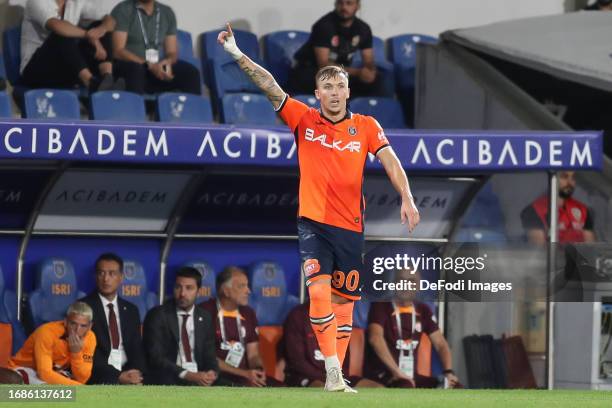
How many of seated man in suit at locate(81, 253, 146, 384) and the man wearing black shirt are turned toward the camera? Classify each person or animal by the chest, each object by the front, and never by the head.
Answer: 2

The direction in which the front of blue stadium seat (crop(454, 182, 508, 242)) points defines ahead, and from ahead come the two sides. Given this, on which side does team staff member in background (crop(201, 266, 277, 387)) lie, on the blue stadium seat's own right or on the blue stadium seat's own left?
on the blue stadium seat's own right

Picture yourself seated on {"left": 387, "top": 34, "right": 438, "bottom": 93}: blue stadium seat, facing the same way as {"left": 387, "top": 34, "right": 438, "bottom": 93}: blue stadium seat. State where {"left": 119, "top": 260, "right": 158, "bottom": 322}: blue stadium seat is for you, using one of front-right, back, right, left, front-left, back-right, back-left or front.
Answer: front-right

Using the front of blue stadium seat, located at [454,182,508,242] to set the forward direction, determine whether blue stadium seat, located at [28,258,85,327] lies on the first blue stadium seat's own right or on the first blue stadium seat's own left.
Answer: on the first blue stadium seat's own right

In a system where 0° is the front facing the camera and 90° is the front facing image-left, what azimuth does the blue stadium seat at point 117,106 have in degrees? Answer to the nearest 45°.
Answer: approximately 0°

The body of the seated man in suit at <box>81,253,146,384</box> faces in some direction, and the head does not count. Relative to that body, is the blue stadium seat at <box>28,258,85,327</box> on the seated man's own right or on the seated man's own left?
on the seated man's own right
